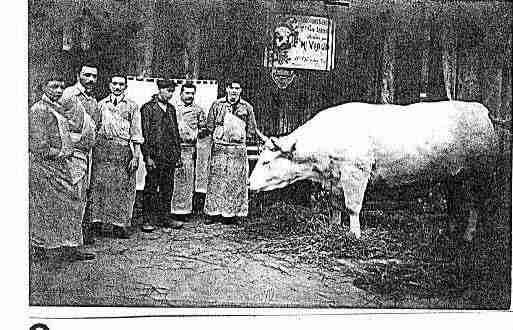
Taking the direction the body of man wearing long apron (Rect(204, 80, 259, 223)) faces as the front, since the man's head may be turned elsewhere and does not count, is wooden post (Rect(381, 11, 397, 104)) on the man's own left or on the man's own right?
on the man's own left

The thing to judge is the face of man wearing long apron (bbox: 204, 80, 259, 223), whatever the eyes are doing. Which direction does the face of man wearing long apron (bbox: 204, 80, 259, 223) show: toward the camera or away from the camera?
toward the camera

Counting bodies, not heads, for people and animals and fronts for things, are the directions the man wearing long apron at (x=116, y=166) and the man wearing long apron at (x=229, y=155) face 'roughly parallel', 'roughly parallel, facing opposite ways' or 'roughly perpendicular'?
roughly parallel

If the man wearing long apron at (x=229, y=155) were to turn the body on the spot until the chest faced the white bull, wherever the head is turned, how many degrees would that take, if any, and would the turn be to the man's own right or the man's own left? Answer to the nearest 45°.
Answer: approximately 90° to the man's own left

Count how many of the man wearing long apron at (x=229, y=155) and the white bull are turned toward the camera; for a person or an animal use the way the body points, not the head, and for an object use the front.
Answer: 1

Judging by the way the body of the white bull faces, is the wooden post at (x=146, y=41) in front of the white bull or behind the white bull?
in front

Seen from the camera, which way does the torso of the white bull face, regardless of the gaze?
to the viewer's left

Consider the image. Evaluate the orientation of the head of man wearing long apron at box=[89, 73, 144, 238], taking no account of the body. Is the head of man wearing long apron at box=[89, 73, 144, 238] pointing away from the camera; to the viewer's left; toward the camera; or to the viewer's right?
toward the camera

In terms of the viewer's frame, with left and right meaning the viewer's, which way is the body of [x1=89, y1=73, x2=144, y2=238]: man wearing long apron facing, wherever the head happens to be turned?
facing the viewer
